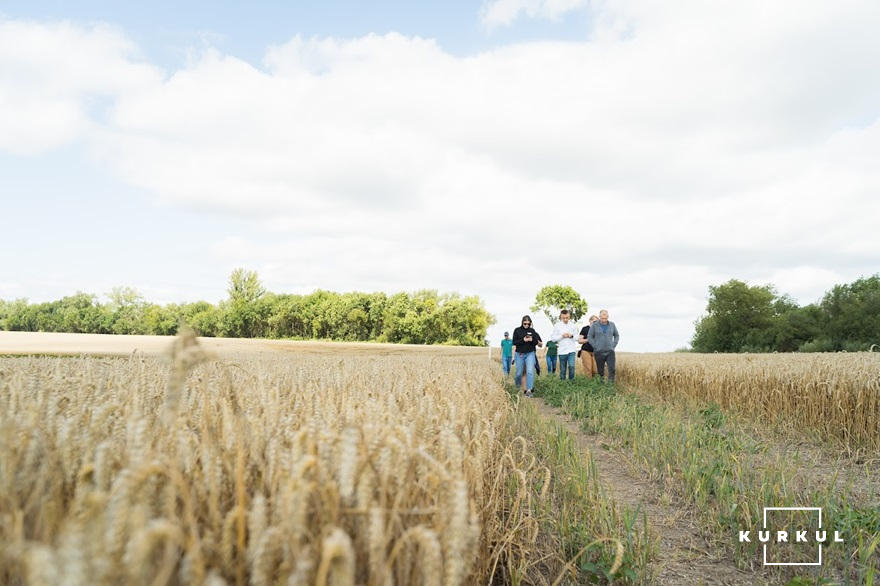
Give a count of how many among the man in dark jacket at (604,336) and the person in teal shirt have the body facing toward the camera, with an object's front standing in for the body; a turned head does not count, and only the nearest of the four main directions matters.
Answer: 2

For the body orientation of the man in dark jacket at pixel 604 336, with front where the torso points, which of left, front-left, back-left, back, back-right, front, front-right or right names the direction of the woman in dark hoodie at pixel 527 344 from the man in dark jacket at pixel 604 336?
front-right

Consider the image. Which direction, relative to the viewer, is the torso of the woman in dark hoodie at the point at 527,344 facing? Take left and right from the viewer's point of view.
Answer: facing the viewer

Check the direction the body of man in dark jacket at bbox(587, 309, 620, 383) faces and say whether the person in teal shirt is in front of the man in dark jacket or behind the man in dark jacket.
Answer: behind

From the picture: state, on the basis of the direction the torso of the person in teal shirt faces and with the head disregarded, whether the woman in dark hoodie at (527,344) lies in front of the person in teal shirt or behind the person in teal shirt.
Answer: in front

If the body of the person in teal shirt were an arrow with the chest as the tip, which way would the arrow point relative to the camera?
toward the camera

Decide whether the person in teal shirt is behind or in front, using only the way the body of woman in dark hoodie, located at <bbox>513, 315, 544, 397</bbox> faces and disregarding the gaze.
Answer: behind
